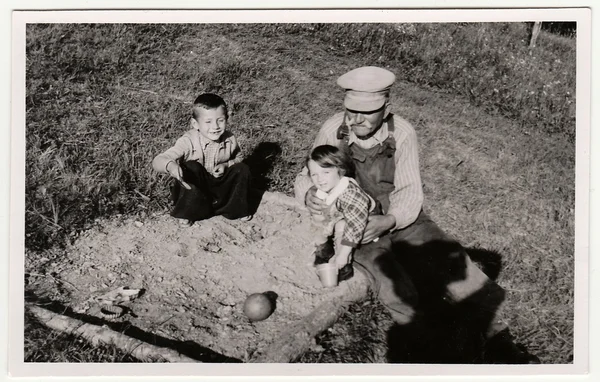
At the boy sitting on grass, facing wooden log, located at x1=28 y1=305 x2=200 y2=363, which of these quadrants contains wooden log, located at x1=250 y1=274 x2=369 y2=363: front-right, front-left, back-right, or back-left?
front-left

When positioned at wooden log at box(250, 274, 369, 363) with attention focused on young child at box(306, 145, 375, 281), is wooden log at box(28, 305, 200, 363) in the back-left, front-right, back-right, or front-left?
back-left

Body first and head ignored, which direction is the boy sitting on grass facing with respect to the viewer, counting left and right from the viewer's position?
facing the viewer

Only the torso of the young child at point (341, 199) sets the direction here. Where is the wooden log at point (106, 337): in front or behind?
in front

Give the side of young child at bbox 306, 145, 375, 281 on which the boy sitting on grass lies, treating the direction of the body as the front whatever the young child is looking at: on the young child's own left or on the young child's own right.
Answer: on the young child's own right
